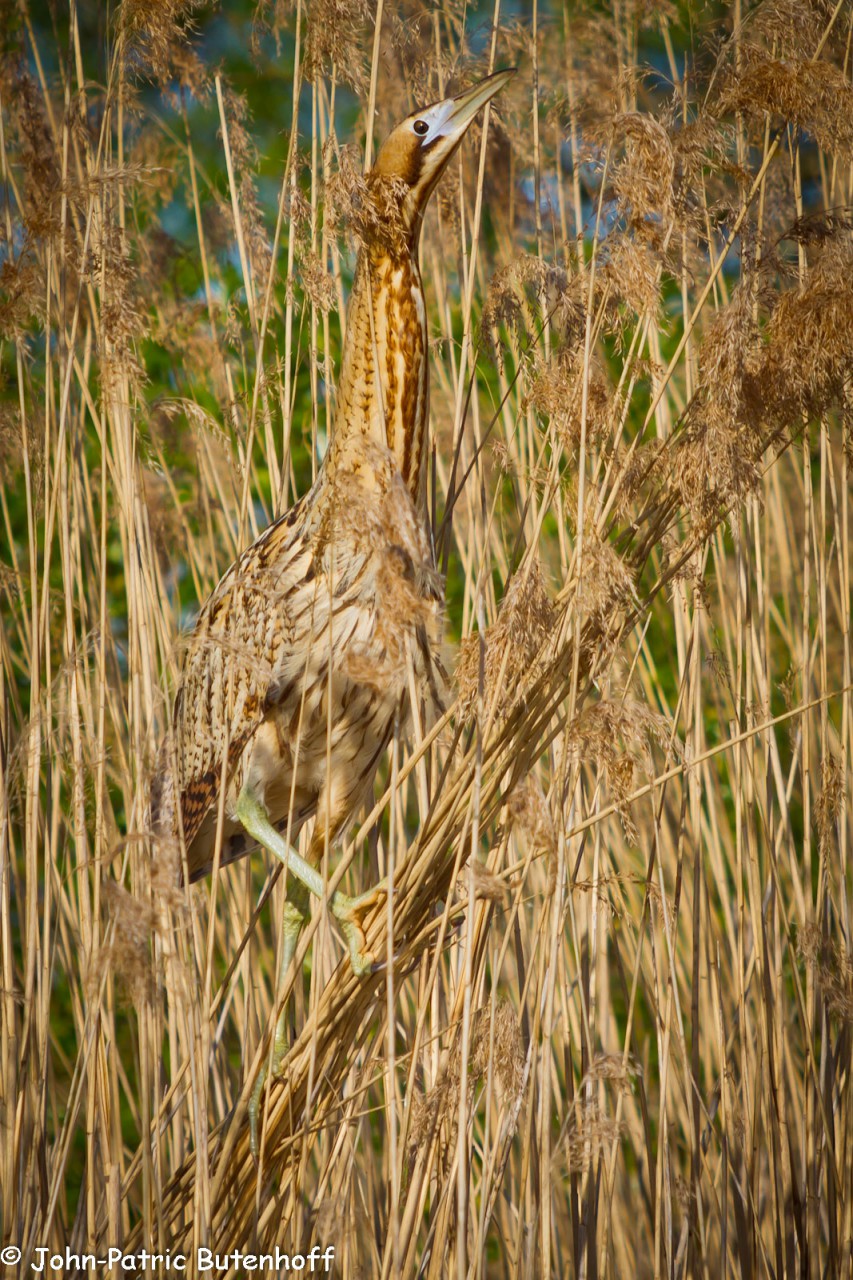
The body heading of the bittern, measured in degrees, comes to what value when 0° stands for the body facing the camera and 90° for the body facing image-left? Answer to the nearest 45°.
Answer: approximately 270°
